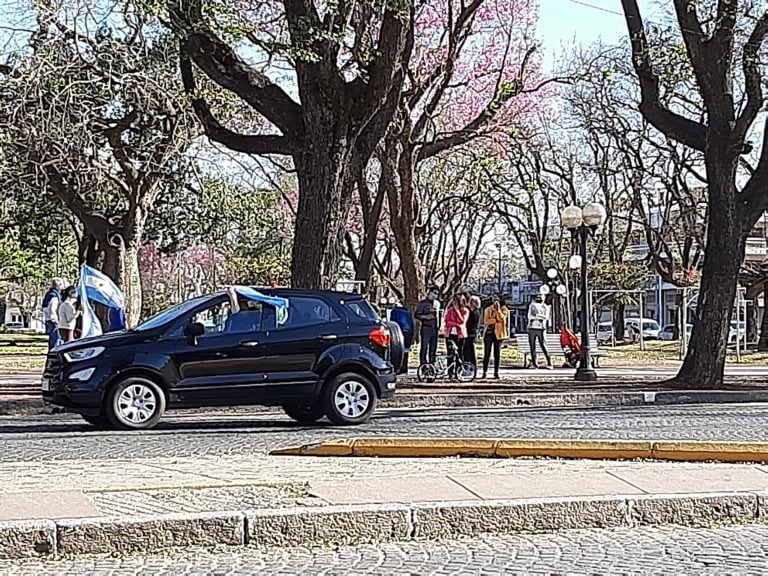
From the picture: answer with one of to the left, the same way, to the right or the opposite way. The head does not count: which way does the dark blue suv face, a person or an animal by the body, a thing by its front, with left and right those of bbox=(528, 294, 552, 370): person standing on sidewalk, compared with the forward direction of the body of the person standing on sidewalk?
to the right

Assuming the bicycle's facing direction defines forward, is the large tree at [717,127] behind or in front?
in front

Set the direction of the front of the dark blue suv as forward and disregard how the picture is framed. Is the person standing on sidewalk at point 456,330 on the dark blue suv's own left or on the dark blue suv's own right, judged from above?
on the dark blue suv's own right

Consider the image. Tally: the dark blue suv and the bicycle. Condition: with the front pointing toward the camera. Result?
0

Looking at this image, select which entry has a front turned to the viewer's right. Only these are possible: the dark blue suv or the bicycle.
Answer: the bicycle

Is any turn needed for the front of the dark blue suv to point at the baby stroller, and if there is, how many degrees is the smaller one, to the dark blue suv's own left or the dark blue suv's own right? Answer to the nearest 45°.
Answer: approximately 135° to the dark blue suv's own right

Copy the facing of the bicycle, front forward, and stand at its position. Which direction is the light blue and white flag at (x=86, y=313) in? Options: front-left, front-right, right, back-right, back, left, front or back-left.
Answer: back-right

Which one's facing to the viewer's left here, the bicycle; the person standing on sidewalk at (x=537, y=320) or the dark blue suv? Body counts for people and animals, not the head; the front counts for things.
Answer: the dark blue suv

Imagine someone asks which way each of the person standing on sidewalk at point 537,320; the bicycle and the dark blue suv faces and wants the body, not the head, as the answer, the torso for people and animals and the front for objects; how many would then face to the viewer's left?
1

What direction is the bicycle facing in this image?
to the viewer's right

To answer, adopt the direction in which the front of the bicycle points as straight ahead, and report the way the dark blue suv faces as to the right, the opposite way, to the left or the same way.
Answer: the opposite way

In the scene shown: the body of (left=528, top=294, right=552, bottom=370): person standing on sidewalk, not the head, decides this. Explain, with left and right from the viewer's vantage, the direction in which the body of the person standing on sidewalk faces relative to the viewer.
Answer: facing the viewer

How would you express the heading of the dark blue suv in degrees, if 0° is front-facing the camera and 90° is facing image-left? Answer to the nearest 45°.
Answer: approximately 90°

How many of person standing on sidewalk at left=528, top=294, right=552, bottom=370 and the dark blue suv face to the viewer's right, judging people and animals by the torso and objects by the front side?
0

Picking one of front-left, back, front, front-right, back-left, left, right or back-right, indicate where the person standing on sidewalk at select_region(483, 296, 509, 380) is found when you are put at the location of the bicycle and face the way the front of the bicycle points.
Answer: front-left
